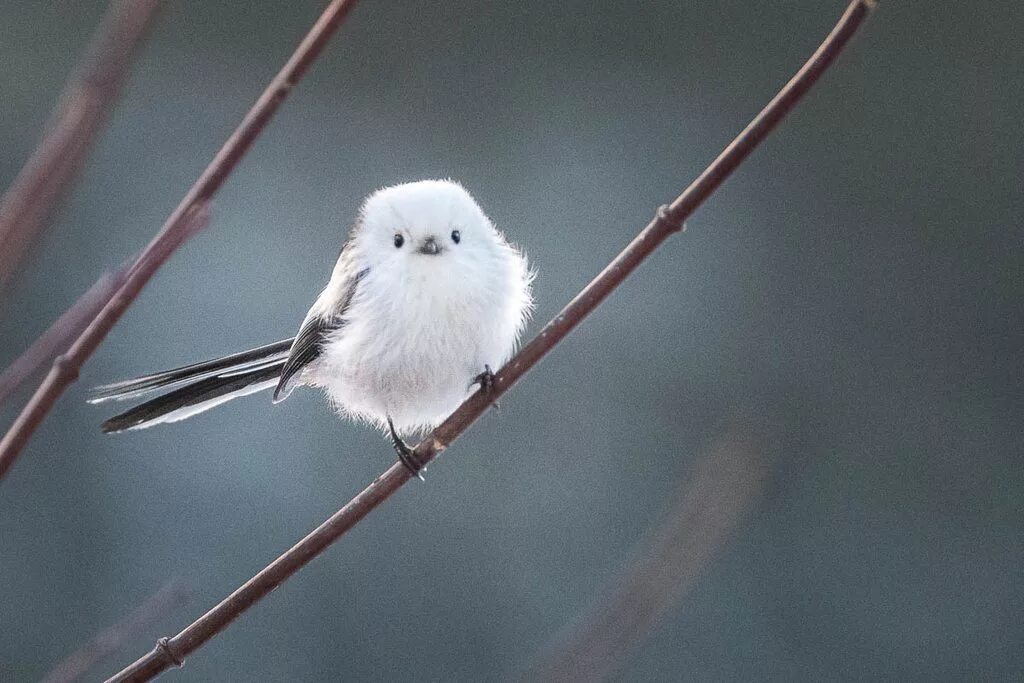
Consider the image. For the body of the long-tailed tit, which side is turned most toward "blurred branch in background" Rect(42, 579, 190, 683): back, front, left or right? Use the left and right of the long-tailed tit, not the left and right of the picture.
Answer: back

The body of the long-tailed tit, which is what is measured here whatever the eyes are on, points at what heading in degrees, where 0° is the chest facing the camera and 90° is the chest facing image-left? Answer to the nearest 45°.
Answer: approximately 315°

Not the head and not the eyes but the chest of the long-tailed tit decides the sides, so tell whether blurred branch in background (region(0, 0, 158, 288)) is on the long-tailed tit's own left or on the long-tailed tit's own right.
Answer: on the long-tailed tit's own right

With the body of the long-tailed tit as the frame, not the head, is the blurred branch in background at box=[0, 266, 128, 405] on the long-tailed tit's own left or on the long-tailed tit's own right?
on the long-tailed tit's own right
